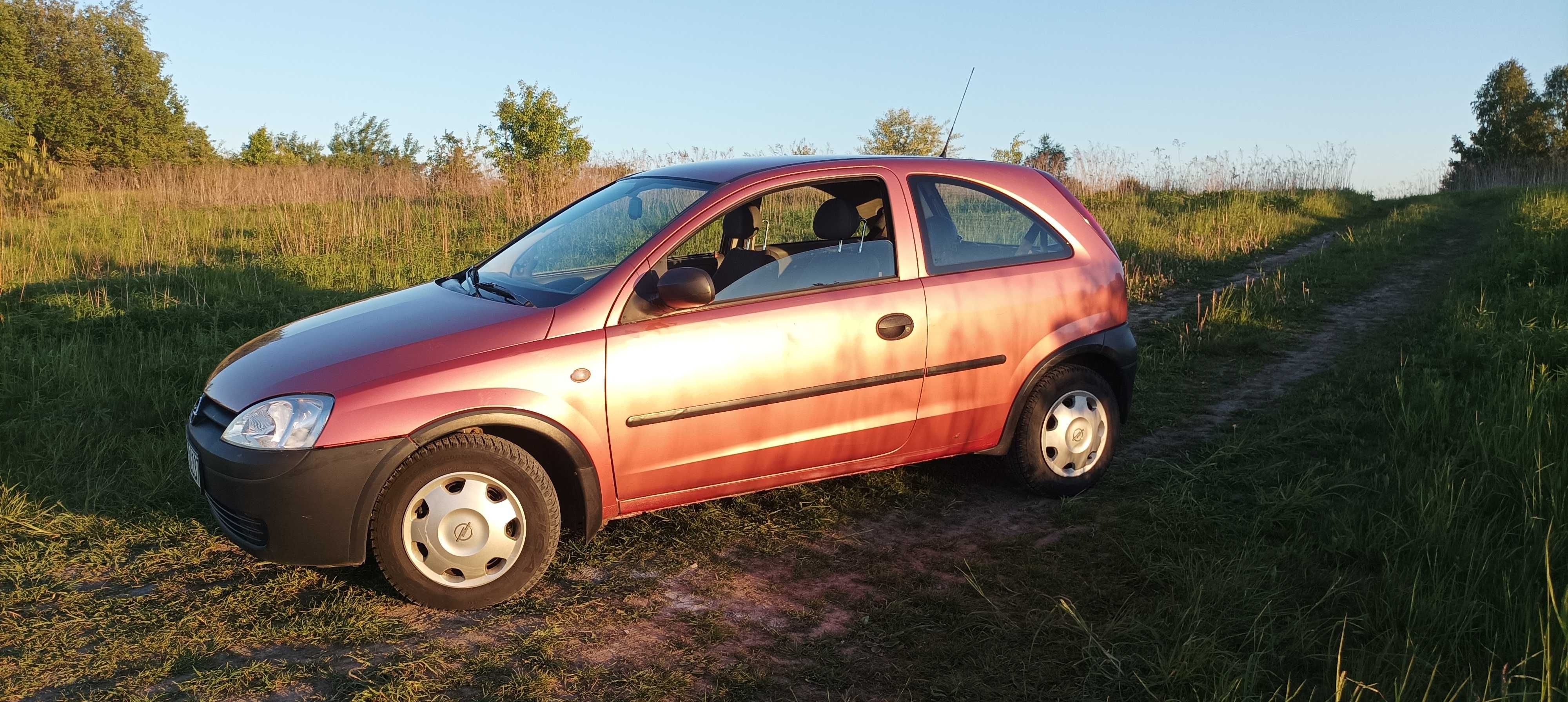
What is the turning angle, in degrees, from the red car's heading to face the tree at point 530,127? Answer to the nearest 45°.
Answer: approximately 135° to its right

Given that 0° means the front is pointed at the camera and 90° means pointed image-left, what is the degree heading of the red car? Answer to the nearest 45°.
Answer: approximately 45°

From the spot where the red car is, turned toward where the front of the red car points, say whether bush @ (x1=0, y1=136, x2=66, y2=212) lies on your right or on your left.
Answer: on your right

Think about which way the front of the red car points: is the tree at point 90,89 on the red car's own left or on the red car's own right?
on the red car's own right
